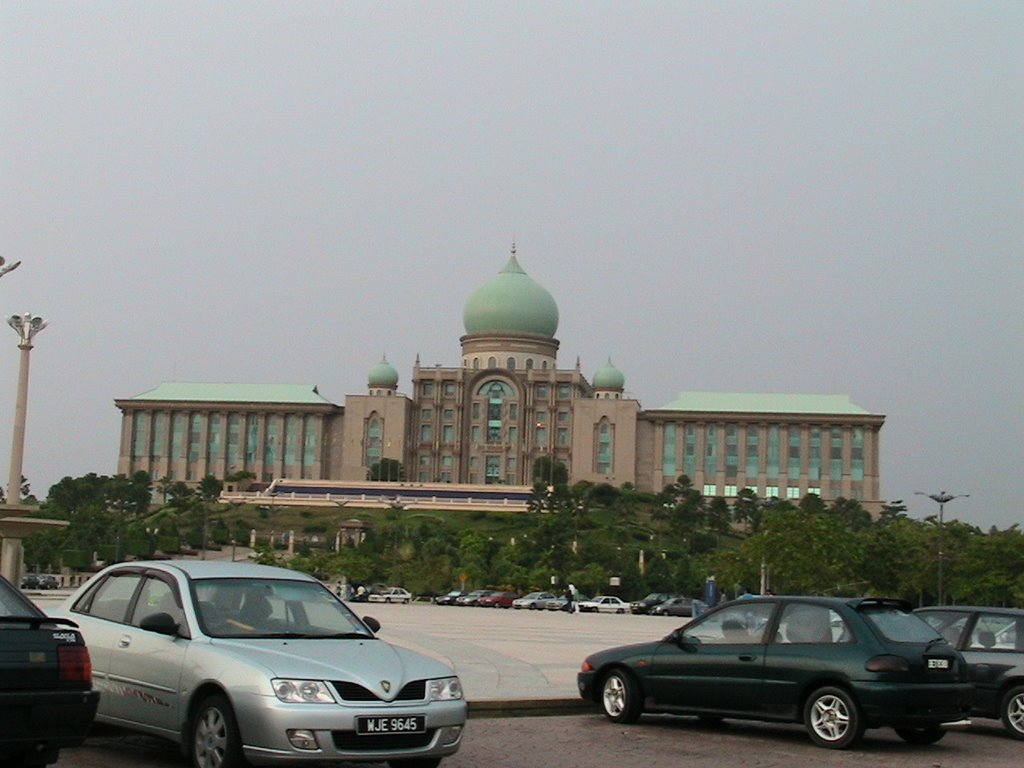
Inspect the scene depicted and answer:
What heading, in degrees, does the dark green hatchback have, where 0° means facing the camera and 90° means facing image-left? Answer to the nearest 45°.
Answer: approximately 135°

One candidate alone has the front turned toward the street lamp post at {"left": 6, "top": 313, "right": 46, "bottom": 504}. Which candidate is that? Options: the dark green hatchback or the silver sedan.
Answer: the dark green hatchback

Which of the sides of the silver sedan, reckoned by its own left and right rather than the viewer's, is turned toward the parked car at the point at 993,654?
left

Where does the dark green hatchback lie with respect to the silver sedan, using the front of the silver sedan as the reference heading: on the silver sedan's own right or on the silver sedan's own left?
on the silver sedan's own left

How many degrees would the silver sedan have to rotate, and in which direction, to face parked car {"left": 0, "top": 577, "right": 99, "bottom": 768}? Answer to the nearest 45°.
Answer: approximately 90° to its right

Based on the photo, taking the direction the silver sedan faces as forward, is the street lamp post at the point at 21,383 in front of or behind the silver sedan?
behind
